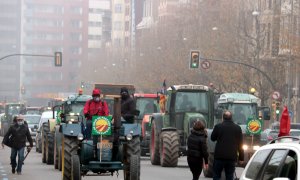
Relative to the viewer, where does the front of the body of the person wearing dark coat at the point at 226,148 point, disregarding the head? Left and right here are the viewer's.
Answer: facing away from the viewer

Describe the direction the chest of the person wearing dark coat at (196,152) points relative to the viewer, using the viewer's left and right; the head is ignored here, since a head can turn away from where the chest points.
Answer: facing away from the viewer

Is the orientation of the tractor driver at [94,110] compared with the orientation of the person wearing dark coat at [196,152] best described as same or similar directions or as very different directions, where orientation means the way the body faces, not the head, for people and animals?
very different directions

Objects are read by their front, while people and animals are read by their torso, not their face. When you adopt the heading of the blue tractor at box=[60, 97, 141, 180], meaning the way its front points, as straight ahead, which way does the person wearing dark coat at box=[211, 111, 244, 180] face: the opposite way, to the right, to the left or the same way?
the opposite way

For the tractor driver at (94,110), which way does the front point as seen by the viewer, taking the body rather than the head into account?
toward the camera

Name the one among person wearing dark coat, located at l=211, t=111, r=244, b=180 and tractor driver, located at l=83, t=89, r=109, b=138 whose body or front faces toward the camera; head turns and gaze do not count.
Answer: the tractor driver

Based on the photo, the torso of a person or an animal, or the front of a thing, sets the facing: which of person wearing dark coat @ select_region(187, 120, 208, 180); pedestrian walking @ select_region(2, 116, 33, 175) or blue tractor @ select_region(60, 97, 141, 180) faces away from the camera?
the person wearing dark coat

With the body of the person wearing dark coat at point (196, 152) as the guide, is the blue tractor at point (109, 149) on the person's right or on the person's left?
on the person's left

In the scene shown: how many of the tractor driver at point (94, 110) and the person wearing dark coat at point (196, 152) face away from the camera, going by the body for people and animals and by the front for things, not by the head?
1

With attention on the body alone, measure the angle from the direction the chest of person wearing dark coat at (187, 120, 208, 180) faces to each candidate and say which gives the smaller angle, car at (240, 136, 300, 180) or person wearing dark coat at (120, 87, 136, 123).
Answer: the person wearing dark coat

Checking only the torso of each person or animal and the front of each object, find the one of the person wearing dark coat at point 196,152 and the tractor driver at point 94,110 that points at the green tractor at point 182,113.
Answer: the person wearing dark coat

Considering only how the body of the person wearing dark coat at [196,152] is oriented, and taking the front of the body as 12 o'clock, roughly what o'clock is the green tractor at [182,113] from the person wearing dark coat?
The green tractor is roughly at 12 o'clock from the person wearing dark coat.
